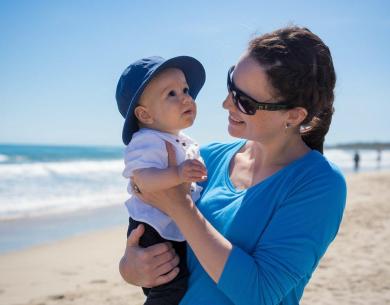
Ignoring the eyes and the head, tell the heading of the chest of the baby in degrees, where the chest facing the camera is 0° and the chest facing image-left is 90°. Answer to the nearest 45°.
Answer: approximately 315°

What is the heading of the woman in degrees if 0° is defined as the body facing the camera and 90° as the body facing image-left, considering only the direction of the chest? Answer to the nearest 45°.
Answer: approximately 45°

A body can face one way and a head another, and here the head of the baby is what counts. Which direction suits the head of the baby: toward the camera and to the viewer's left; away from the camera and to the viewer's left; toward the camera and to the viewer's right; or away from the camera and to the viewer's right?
toward the camera and to the viewer's right
